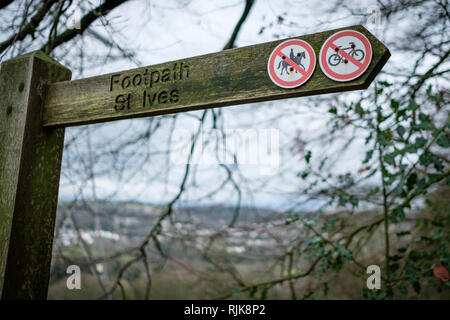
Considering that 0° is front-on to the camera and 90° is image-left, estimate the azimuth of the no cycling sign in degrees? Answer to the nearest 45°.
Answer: approximately 0°

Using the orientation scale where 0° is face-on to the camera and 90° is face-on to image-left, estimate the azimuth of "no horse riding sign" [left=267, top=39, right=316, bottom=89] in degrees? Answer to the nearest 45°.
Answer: approximately 0°

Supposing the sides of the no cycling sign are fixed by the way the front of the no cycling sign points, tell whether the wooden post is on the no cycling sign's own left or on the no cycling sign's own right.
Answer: on the no cycling sign's own right

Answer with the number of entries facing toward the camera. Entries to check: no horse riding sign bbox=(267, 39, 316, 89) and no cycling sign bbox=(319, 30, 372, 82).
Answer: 2
